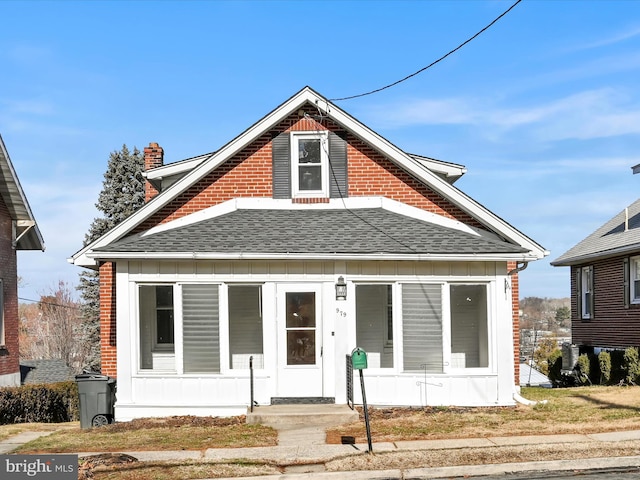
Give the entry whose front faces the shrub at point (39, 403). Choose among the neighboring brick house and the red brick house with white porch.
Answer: the neighboring brick house

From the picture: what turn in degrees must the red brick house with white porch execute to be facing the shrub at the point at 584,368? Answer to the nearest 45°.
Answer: approximately 135° to its left

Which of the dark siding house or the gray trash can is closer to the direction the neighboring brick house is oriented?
the gray trash can

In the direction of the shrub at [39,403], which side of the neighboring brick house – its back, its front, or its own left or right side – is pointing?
front

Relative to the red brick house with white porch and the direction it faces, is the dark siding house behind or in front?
behind

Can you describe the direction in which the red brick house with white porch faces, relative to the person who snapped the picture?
facing the viewer

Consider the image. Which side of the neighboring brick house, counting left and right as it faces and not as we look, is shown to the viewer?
front

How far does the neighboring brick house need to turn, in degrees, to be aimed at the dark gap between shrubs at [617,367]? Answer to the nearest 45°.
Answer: approximately 45° to its left

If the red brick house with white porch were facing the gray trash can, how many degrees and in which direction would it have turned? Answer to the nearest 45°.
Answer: approximately 90° to its right

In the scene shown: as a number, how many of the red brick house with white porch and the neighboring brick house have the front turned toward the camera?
2

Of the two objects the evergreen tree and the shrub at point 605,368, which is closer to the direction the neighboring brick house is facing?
the shrub
